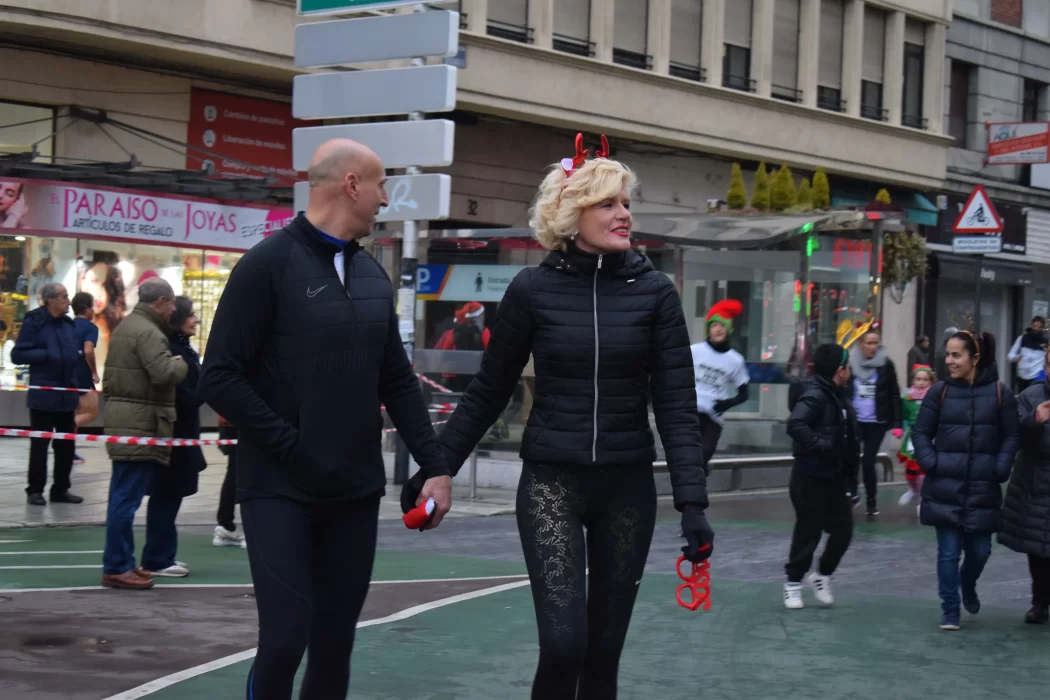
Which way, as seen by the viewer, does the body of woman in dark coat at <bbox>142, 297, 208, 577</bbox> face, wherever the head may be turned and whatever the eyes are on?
to the viewer's right

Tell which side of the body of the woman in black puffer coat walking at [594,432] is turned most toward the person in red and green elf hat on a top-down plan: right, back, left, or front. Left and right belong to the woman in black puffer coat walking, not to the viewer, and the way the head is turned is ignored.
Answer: back

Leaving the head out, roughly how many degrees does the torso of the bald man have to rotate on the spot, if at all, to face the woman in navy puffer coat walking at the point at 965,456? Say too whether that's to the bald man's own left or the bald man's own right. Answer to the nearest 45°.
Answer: approximately 90° to the bald man's own left

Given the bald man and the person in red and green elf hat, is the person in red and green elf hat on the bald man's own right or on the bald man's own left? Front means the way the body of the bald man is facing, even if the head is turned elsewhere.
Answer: on the bald man's own left

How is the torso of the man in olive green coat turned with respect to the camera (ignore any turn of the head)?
to the viewer's right

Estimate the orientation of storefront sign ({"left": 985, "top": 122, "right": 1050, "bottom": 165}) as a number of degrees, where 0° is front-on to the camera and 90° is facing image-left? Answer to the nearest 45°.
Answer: approximately 0°

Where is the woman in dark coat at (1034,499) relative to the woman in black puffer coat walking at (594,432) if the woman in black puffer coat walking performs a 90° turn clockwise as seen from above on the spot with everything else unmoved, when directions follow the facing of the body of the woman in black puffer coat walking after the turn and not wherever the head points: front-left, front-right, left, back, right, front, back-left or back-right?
back-right

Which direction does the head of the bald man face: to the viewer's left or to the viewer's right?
to the viewer's right

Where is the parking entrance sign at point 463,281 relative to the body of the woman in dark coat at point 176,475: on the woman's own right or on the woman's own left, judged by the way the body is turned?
on the woman's own left

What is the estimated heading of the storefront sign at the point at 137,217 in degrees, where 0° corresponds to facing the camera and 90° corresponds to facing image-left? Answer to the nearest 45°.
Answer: approximately 315°
